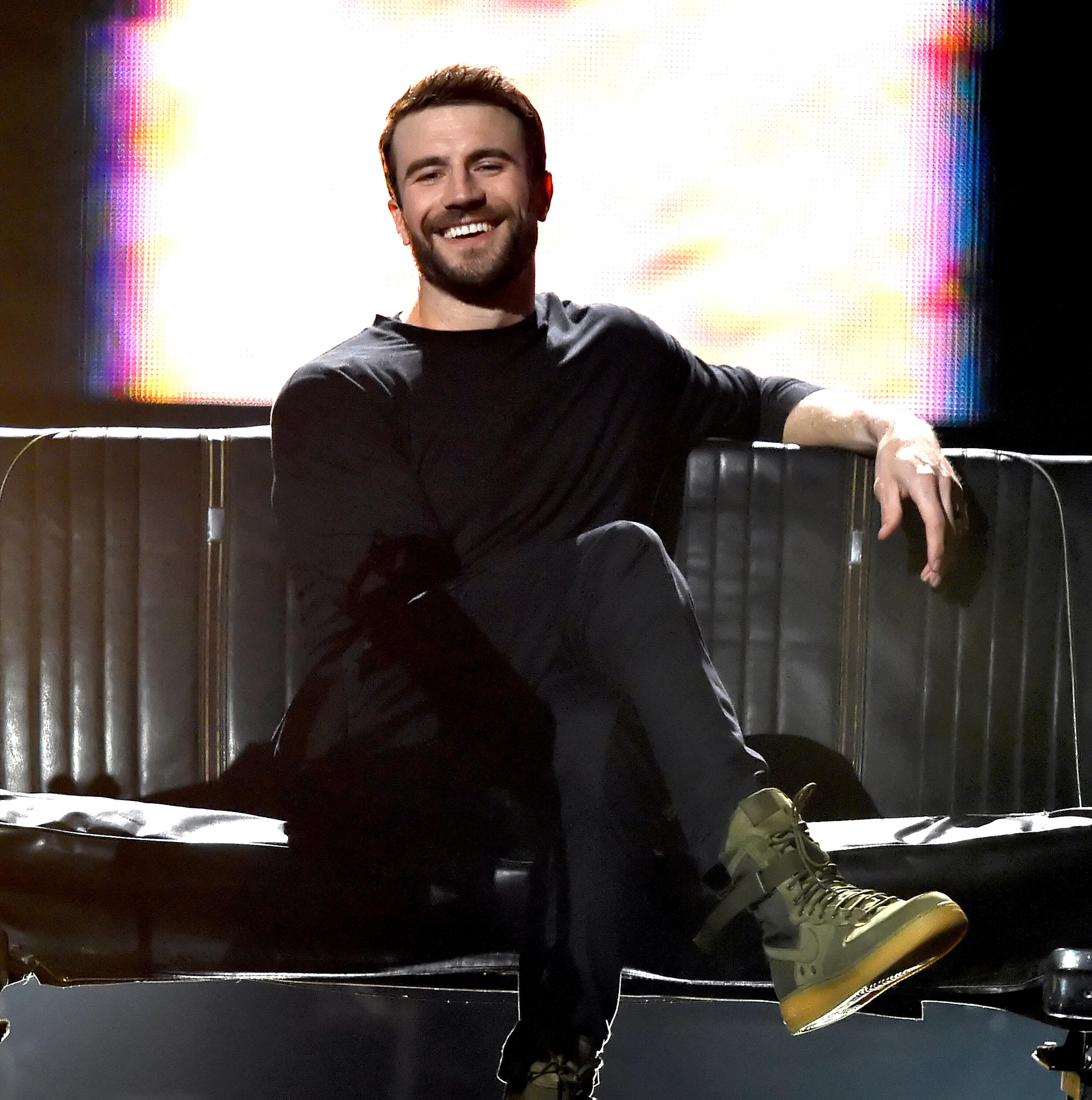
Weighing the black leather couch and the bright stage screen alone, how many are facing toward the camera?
2

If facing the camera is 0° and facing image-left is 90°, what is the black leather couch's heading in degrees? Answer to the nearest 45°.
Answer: approximately 0°

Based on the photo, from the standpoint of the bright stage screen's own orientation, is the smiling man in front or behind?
in front

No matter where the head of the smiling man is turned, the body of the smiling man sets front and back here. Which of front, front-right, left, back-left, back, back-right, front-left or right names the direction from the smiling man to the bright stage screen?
back

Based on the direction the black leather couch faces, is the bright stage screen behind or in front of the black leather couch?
behind

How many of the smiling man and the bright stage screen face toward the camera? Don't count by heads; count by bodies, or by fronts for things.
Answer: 2
